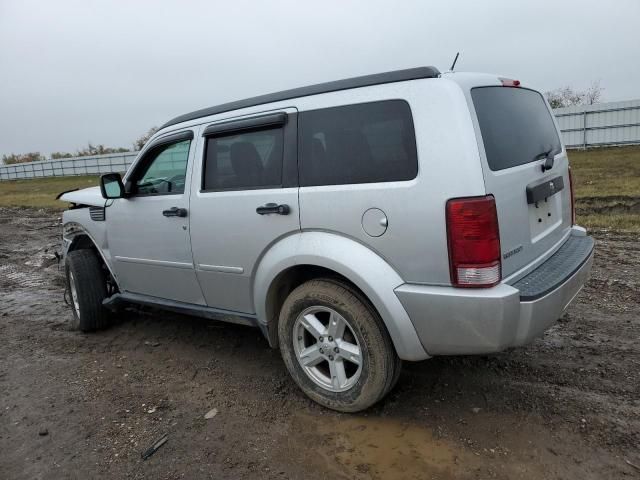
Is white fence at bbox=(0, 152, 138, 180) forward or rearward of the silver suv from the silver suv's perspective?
forward

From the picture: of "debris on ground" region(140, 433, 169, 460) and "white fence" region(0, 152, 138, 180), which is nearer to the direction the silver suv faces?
the white fence

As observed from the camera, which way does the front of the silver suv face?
facing away from the viewer and to the left of the viewer
